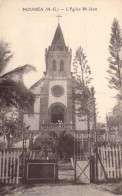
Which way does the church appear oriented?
toward the camera

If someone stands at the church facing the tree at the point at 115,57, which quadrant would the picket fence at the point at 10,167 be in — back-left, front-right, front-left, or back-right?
front-right

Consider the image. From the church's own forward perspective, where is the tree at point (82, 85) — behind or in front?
in front

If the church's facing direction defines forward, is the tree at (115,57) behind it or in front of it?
in front

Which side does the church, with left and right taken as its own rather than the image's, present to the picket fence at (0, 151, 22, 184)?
front

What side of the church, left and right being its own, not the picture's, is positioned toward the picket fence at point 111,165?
front
